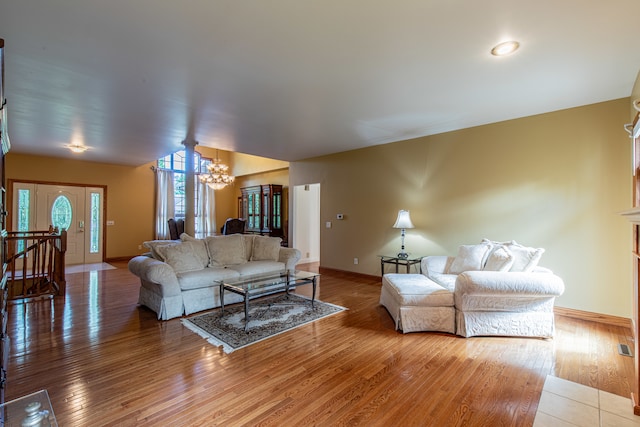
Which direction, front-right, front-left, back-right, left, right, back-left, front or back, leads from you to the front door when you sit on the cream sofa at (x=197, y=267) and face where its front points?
back

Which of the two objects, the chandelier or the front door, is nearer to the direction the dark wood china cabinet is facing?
the chandelier

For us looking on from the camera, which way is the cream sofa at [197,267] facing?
facing the viewer and to the right of the viewer

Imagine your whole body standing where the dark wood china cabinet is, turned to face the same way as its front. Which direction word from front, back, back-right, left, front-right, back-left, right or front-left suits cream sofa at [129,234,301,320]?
front-left

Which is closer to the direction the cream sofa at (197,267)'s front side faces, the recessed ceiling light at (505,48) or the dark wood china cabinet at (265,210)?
the recessed ceiling light

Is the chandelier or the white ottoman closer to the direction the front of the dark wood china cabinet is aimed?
the chandelier

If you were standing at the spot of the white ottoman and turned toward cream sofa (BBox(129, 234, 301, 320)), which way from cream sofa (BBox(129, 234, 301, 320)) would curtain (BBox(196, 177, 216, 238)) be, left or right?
right

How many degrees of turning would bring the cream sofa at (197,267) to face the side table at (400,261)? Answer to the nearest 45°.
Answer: approximately 45° to its left

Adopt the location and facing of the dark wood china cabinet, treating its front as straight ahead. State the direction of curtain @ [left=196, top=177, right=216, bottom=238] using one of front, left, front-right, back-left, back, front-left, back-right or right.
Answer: right

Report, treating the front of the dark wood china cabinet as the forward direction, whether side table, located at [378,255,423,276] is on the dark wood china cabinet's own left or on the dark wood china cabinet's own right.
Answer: on the dark wood china cabinet's own left

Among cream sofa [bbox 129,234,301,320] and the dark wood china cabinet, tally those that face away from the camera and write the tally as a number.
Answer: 0

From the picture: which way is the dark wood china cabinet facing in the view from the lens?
facing the viewer and to the left of the viewer

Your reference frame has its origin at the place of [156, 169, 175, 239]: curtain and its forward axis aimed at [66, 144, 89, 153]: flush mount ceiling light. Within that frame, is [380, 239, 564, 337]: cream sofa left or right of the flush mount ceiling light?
left

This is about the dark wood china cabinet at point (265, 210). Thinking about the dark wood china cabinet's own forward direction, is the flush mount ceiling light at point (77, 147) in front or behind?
in front

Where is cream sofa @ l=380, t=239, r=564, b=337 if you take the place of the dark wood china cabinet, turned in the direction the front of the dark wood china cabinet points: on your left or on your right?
on your left

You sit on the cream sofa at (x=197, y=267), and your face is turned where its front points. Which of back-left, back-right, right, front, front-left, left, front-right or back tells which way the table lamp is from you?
front-left

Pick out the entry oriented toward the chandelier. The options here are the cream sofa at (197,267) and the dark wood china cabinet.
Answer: the dark wood china cabinet

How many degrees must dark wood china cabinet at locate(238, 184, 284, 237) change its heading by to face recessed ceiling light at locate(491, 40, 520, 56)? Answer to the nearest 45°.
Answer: approximately 45° to its left

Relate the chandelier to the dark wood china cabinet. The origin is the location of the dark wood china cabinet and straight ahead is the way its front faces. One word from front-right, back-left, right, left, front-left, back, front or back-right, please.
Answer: front

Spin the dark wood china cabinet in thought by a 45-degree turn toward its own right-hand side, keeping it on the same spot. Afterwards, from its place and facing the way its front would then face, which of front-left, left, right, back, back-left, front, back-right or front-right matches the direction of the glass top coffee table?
left
